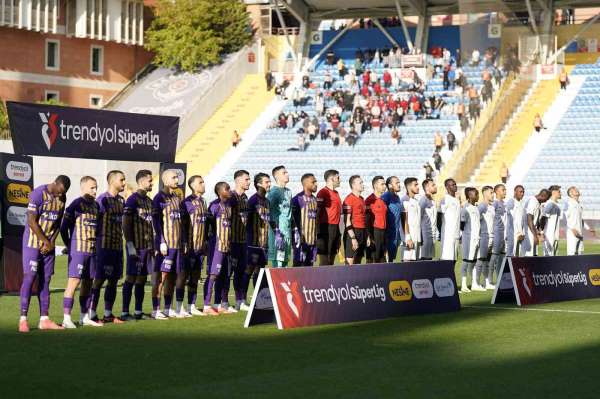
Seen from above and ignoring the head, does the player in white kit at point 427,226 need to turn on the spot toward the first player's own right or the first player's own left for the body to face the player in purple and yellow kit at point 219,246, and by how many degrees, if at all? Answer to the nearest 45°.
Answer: approximately 90° to the first player's own right

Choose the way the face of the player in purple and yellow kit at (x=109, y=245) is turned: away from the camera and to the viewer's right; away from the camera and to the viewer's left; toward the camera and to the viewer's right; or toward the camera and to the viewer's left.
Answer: toward the camera and to the viewer's right

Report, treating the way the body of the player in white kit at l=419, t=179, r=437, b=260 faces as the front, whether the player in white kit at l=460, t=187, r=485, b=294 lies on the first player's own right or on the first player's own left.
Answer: on the first player's own left

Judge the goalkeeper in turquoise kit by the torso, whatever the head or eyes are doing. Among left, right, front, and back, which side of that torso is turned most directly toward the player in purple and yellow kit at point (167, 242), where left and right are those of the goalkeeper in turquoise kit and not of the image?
right

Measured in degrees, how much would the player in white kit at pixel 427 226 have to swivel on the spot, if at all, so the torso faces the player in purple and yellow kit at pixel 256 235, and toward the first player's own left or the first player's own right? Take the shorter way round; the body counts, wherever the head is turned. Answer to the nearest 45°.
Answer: approximately 90° to the first player's own right

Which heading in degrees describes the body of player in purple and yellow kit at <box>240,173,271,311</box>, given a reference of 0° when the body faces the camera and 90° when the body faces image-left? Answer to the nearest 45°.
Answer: approximately 315°

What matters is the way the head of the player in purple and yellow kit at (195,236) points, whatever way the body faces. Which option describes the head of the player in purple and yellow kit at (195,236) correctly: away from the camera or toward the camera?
toward the camera

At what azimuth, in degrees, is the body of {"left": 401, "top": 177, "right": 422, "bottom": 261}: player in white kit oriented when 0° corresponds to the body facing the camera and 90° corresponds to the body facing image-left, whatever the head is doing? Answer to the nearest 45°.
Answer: approximately 315°

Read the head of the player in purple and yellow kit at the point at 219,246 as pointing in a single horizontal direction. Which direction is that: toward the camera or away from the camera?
toward the camera

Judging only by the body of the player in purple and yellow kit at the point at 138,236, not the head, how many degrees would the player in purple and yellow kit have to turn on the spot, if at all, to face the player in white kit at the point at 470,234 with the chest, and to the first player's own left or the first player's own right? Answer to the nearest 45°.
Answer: approximately 90° to the first player's own left

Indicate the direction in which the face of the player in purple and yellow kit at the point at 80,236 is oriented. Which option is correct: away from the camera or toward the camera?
toward the camera

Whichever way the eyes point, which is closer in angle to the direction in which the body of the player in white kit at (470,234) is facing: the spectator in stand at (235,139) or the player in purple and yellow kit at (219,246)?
the player in purple and yellow kit

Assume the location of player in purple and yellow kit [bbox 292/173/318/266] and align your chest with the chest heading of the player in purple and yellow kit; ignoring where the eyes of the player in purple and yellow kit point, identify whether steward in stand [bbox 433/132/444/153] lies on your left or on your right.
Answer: on your left

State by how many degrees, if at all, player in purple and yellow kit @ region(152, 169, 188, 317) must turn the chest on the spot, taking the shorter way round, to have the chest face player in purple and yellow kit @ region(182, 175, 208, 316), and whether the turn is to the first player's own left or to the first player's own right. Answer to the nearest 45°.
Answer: approximately 90° to the first player's own left

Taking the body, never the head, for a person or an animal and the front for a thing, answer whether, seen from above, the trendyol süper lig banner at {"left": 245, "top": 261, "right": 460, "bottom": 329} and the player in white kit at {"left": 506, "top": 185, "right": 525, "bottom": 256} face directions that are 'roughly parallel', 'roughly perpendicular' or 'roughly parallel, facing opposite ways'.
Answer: roughly parallel

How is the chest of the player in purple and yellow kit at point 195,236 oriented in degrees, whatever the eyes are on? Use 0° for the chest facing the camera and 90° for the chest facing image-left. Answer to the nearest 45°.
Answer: approximately 315°
